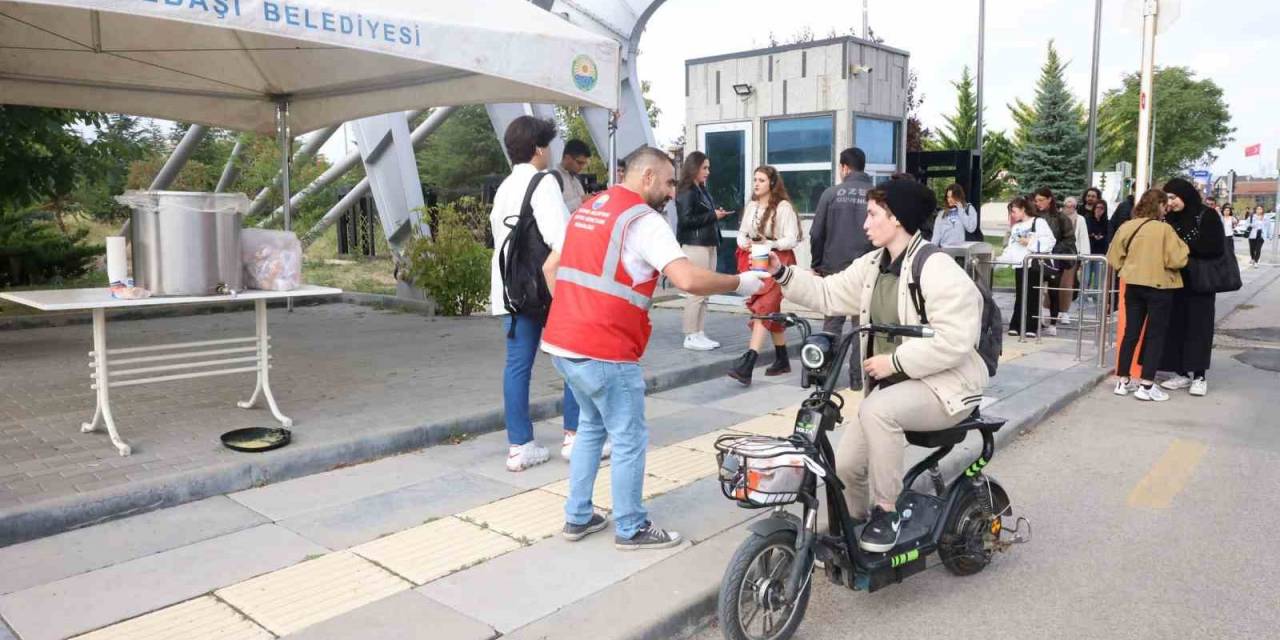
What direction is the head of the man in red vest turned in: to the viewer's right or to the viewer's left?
to the viewer's right

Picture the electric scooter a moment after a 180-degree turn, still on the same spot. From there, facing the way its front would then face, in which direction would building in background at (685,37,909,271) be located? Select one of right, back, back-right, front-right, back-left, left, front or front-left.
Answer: front-left

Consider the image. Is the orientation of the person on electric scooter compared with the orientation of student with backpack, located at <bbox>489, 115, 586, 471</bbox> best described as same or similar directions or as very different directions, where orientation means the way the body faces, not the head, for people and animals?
very different directions

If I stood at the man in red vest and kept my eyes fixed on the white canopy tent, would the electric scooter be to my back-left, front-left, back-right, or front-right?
back-right

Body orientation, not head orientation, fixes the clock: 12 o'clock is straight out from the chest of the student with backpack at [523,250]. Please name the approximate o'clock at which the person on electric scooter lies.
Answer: The person on electric scooter is roughly at 3 o'clock from the student with backpack.

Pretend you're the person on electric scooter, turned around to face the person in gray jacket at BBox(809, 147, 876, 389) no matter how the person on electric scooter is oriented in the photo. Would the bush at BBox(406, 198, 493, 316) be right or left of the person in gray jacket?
left

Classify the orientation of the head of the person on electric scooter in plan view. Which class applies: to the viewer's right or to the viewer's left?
to the viewer's left

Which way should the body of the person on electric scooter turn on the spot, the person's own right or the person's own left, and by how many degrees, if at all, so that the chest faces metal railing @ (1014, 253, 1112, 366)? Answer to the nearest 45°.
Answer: approximately 135° to the person's own right

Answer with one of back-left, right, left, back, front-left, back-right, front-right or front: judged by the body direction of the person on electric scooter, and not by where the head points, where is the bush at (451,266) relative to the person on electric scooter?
right

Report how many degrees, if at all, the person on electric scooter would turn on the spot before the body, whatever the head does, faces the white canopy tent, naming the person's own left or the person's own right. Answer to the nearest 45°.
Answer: approximately 90° to the person's own right

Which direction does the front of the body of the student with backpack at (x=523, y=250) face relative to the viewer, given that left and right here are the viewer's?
facing away from the viewer and to the right of the viewer

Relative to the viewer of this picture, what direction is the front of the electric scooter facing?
facing the viewer and to the left of the viewer

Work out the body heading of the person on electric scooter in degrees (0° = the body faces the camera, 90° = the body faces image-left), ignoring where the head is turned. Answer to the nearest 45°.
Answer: approximately 45°

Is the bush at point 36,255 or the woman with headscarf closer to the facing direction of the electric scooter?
the bush

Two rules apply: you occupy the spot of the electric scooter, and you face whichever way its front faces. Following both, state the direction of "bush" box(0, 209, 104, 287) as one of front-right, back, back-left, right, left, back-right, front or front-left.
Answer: right
